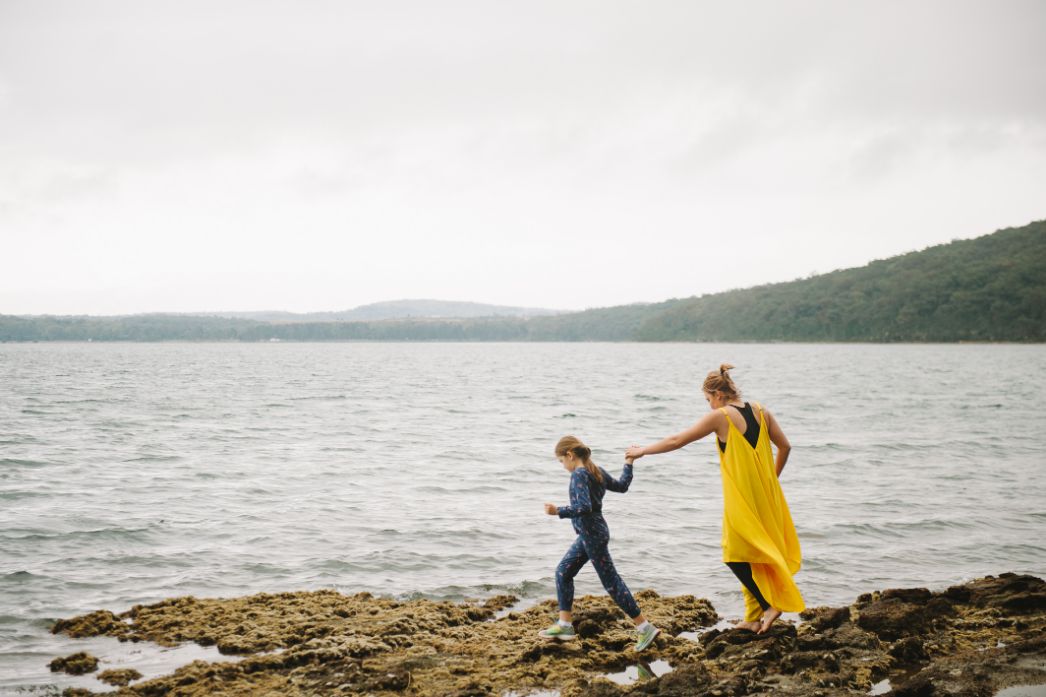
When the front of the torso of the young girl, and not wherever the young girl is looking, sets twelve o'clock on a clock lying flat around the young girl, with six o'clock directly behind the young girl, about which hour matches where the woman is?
The woman is roughly at 6 o'clock from the young girl.

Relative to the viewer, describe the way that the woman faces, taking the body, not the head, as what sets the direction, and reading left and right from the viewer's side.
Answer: facing away from the viewer and to the left of the viewer

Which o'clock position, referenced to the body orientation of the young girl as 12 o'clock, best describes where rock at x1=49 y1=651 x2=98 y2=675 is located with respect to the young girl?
The rock is roughly at 12 o'clock from the young girl.

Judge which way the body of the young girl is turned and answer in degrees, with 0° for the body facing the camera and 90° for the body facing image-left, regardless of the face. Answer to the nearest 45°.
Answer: approximately 90°

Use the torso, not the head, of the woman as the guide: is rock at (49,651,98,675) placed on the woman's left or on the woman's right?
on the woman's left

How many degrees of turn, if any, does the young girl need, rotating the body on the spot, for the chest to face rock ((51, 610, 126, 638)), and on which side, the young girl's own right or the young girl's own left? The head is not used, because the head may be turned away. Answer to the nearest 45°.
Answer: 0° — they already face it

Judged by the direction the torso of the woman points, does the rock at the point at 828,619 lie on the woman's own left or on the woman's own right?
on the woman's own right

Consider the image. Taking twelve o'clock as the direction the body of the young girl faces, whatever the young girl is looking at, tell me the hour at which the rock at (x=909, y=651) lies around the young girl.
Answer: The rock is roughly at 6 o'clock from the young girl.

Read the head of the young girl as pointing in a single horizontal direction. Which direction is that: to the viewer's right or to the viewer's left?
to the viewer's left
